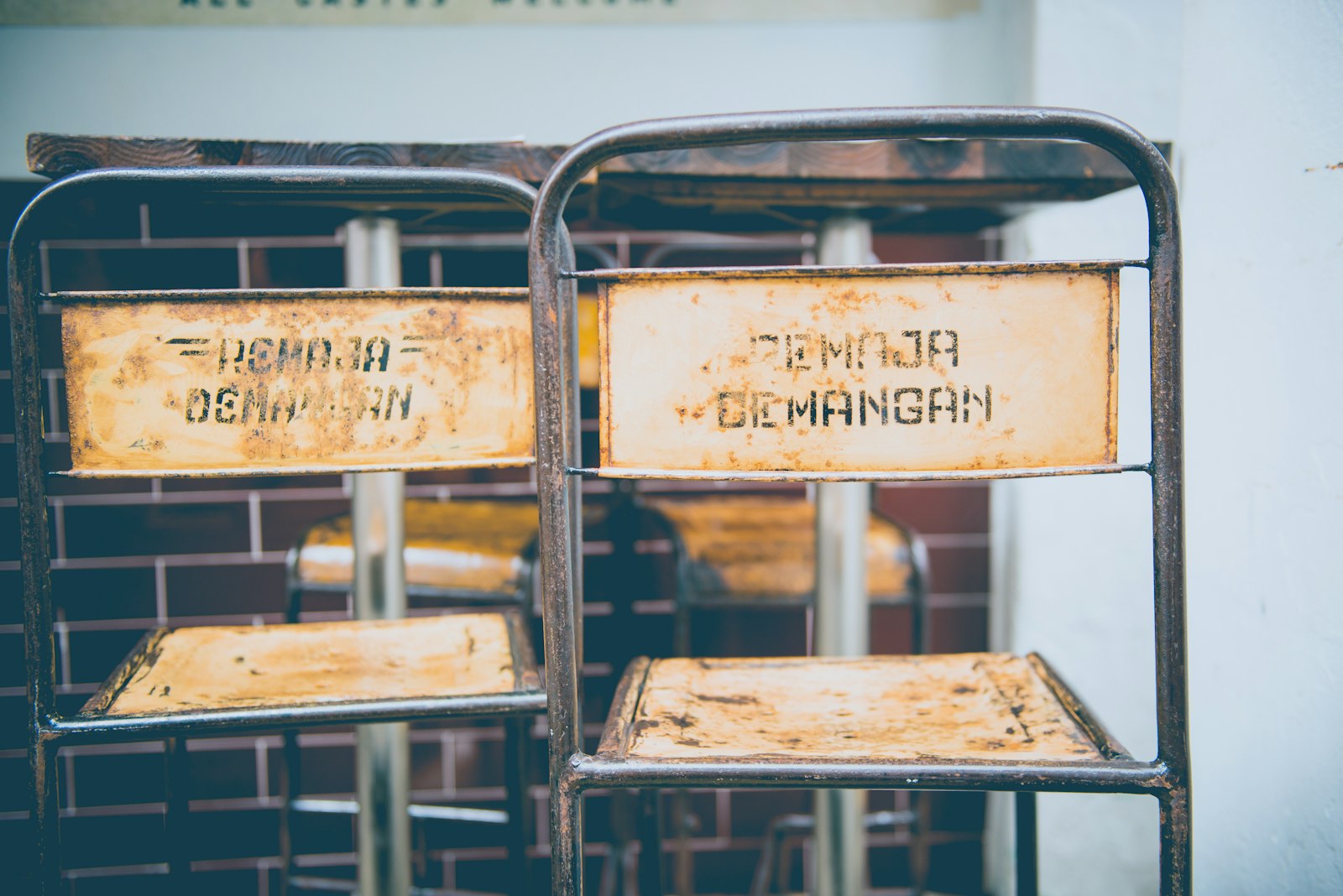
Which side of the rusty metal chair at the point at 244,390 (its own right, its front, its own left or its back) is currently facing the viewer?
back

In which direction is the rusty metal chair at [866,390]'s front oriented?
away from the camera

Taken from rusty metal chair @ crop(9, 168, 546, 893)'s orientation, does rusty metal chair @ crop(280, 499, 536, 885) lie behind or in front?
in front

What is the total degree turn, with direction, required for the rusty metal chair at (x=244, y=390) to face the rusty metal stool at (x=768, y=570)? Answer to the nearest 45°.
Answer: approximately 45° to its right

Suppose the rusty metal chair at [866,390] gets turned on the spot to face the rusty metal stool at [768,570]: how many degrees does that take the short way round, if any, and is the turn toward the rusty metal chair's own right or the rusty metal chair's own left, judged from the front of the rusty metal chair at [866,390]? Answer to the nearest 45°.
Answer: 0° — it already faces it
